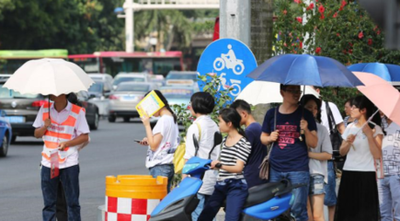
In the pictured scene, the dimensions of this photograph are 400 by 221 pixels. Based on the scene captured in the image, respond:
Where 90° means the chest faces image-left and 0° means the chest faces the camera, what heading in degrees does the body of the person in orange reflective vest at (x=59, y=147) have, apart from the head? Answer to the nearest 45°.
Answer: approximately 0°

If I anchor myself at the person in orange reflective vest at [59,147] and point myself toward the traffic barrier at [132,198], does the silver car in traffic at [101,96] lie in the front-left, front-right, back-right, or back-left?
back-left

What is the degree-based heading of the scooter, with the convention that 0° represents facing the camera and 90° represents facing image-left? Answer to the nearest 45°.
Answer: approximately 90°

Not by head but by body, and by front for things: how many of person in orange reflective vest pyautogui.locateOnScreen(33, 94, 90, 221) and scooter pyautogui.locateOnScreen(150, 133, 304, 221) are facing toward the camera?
1

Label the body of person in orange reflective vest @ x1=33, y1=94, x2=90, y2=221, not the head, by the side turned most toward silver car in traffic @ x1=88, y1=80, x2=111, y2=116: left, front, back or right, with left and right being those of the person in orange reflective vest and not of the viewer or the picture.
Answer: back
